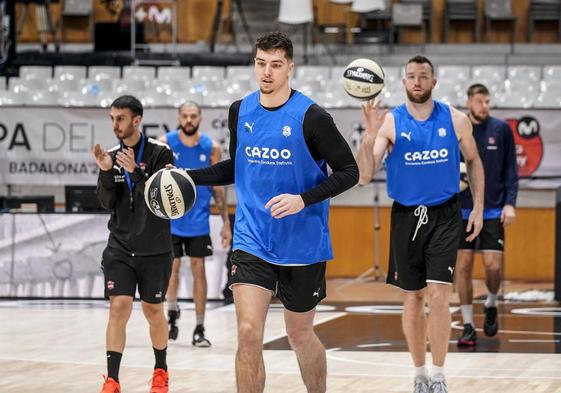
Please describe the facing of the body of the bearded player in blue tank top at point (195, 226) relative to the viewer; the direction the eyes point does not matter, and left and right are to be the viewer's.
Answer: facing the viewer

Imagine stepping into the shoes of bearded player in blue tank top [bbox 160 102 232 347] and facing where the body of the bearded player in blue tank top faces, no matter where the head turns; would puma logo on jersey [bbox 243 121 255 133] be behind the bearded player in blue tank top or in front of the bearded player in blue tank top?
in front

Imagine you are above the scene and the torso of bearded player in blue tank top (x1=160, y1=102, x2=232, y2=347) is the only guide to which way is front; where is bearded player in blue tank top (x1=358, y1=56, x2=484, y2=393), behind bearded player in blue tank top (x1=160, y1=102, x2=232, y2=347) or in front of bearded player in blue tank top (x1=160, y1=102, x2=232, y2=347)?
in front

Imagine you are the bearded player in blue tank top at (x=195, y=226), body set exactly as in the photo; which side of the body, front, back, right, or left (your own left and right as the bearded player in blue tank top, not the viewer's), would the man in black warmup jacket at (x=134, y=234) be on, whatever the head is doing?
front

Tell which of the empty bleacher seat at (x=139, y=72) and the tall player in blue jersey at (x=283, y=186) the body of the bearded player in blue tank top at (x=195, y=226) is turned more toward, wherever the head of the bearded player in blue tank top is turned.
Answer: the tall player in blue jersey

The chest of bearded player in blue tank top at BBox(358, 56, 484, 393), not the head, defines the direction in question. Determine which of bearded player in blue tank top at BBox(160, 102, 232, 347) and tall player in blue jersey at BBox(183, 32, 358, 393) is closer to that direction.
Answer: the tall player in blue jersey

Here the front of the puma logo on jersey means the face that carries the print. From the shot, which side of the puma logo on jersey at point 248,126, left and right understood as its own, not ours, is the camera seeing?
front

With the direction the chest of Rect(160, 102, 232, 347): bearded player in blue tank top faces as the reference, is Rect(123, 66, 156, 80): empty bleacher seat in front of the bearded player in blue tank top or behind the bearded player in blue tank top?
behind
